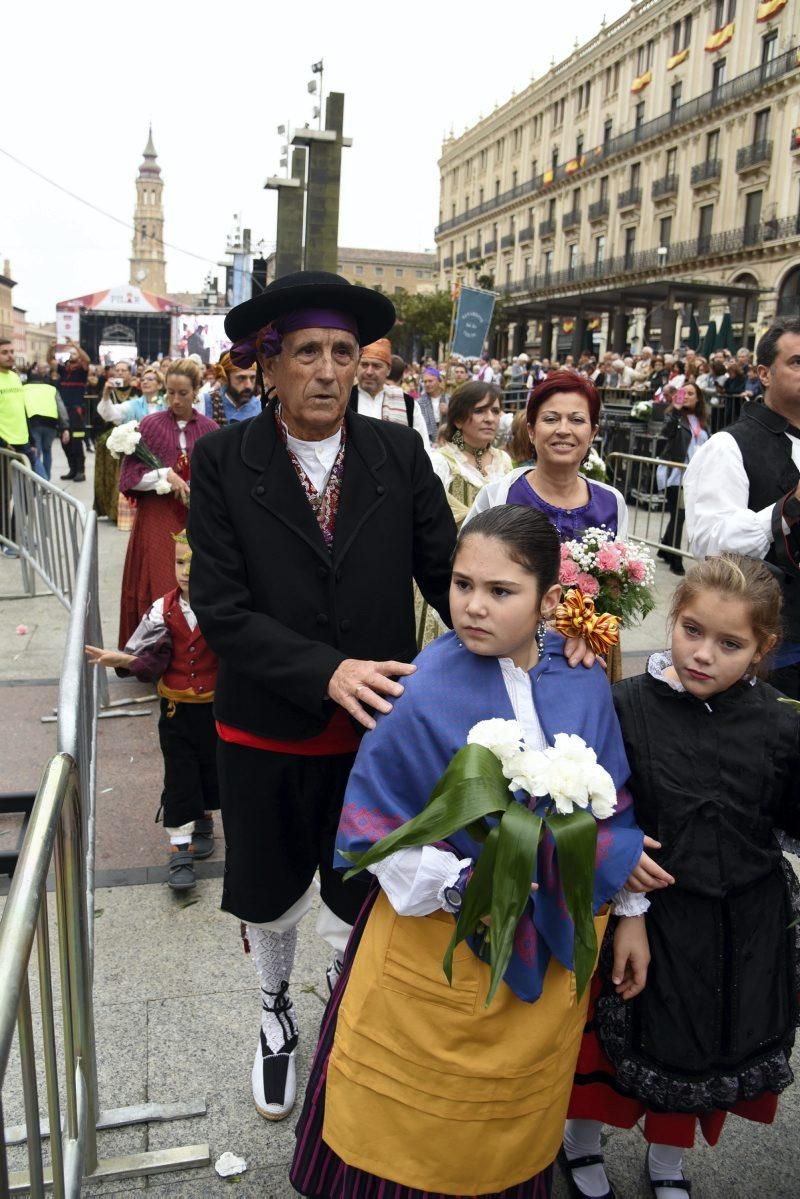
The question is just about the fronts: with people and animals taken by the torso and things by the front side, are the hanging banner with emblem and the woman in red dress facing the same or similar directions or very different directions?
same or similar directions

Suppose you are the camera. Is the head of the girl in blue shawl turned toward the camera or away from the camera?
toward the camera

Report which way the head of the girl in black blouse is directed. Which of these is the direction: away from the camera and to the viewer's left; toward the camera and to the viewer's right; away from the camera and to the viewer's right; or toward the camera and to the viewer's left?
toward the camera and to the viewer's left

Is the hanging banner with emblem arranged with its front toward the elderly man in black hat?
yes

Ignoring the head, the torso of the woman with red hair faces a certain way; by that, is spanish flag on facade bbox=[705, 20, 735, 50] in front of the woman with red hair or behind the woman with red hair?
behind

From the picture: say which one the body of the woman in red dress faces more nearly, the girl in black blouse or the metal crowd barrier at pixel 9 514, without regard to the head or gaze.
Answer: the girl in black blouse

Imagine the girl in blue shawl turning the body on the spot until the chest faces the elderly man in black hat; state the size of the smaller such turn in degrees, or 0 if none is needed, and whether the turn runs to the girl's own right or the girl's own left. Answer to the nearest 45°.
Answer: approximately 135° to the girl's own right

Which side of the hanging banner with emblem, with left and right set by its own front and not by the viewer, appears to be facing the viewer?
front

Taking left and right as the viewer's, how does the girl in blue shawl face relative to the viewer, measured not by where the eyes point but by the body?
facing the viewer

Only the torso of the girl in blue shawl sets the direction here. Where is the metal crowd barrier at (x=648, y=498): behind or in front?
behind

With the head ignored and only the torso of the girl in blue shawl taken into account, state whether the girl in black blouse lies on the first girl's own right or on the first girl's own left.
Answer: on the first girl's own left

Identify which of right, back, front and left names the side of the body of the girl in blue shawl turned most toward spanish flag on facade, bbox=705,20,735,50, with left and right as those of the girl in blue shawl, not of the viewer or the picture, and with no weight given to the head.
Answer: back
